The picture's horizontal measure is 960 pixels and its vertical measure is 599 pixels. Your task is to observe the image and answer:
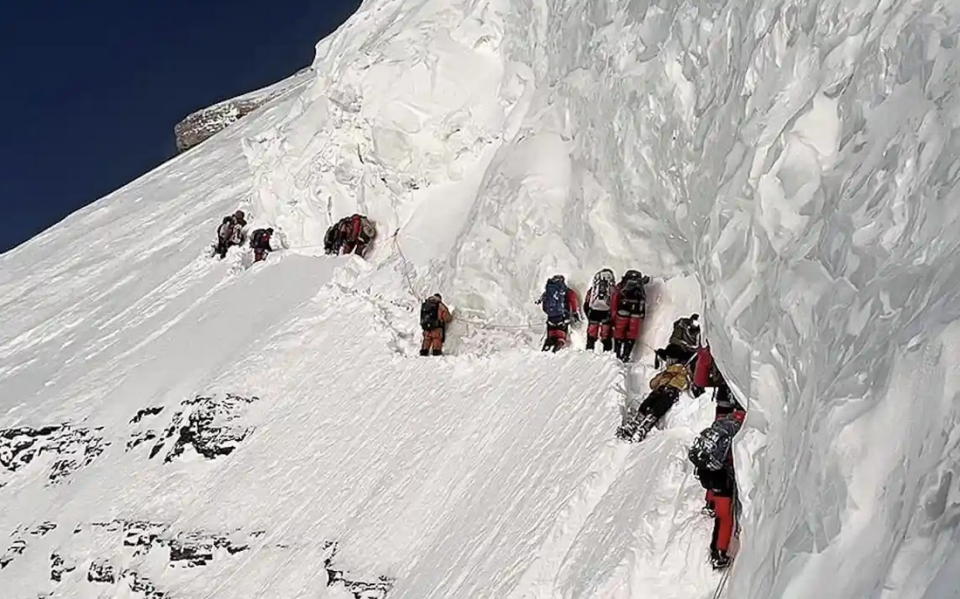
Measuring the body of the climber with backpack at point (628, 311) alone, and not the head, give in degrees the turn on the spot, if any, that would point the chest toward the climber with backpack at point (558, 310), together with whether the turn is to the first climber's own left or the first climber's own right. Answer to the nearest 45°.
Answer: approximately 45° to the first climber's own left

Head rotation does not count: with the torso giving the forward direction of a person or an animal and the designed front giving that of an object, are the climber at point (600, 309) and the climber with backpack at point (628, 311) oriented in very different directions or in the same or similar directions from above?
same or similar directions

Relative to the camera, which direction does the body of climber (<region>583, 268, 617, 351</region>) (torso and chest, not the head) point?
away from the camera

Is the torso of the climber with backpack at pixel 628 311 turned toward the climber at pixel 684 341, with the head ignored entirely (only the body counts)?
no

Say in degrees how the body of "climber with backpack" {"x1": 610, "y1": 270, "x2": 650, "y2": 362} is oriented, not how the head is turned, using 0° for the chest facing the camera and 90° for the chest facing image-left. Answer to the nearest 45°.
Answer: approximately 180°

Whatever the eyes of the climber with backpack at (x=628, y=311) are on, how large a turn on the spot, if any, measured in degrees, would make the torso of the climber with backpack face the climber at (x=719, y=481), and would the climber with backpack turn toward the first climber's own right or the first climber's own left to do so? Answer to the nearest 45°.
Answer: approximately 180°

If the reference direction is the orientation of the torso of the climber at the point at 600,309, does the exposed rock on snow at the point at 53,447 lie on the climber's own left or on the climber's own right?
on the climber's own left

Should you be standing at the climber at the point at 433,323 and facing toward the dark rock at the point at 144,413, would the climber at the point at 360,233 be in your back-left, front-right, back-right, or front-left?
front-right

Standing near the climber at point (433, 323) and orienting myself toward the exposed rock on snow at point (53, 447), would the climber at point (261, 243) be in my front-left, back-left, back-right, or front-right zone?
front-right
